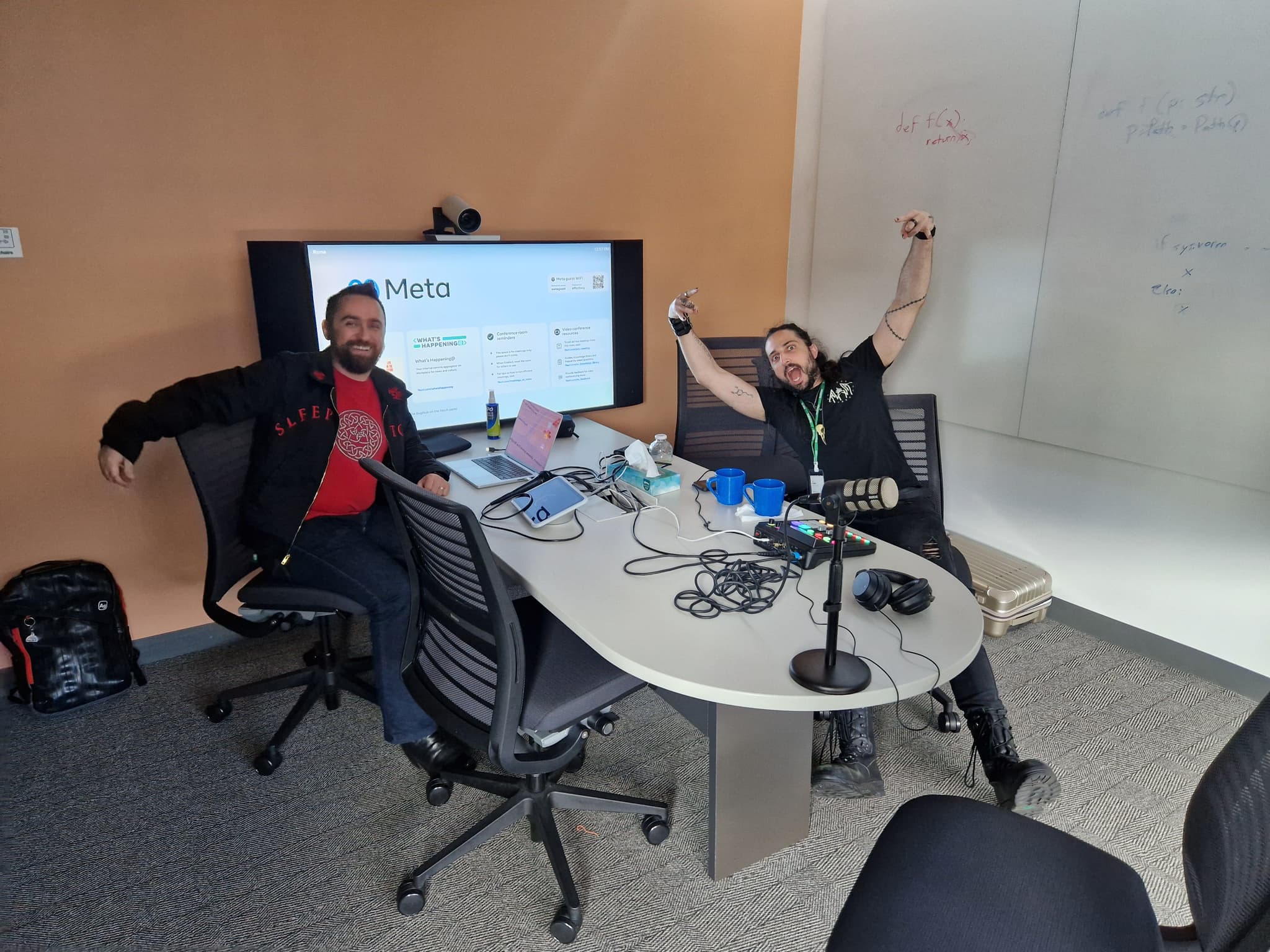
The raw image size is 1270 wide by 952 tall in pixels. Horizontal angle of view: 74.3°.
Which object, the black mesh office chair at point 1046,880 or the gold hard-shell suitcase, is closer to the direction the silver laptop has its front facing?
the black mesh office chair

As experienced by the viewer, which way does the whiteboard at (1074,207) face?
facing the viewer and to the left of the viewer

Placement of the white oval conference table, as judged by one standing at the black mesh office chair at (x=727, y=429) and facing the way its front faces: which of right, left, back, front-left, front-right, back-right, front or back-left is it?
front-right

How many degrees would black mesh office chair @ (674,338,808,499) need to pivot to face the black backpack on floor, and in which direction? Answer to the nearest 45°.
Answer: approximately 90° to its right

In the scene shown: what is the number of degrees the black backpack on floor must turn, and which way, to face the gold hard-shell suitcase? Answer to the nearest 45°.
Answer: approximately 45° to its left

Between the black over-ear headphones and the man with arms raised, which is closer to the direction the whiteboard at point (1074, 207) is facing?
the man with arms raised

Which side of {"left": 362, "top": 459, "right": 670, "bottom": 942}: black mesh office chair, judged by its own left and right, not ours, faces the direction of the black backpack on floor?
left

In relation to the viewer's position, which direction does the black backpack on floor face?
facing the viewer

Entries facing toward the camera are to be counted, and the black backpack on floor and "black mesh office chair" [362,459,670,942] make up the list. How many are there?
1

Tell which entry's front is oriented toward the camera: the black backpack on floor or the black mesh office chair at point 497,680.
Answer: the black backpack on floor

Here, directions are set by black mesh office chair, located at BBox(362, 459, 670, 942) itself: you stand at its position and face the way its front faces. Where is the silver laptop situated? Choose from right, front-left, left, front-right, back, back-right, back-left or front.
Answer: front-left

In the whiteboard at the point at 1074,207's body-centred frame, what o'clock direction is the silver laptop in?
The silver laptop is roughly at 12 o'clock from the whiteboard.

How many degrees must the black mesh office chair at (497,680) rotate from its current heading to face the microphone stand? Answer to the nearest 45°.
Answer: approximately 90° to its right

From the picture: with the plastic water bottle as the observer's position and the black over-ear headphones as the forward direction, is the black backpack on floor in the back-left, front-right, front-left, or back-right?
back-right

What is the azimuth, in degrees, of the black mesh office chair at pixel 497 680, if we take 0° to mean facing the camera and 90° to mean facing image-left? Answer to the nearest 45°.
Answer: approximately 225°

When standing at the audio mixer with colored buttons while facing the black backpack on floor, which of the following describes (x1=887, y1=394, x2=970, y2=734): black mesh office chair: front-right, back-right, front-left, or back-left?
back-right
